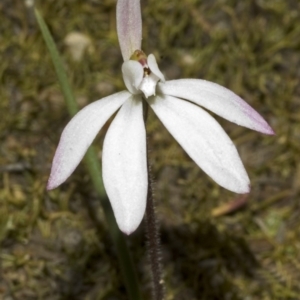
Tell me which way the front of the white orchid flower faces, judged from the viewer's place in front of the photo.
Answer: facing the viewer
